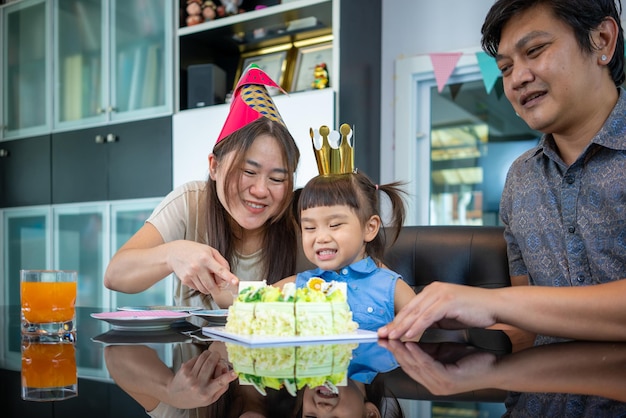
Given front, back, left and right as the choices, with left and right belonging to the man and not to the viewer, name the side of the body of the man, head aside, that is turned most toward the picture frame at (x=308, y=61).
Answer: right

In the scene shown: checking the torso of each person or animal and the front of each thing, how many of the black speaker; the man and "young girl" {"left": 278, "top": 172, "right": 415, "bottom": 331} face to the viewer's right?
0

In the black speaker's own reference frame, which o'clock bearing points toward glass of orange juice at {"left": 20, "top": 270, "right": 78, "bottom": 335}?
The glass of orange juice is roughly at 12 o'clock from the black speaker.

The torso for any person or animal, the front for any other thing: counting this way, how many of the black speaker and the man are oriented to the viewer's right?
0

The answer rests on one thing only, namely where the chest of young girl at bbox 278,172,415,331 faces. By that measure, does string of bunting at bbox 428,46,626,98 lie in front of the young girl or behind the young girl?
behind

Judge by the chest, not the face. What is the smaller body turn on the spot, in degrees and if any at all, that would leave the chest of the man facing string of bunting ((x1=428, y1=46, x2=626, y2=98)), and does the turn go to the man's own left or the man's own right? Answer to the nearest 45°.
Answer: approximately 135° to the man's own right

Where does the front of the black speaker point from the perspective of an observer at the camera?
facing the viewer

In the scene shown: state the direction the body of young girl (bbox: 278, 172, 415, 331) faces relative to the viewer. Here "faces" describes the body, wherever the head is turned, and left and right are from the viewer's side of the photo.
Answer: facing the viewer and to the left of the viewer

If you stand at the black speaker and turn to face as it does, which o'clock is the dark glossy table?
The dark glossy table is roughly at 12 o'clock from the black speaker.

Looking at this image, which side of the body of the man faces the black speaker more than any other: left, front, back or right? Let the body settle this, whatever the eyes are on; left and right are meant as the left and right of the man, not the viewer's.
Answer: right

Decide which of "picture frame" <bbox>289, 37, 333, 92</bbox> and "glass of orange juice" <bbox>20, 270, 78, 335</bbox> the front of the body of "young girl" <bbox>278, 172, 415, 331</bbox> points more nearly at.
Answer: the glass of orange juice

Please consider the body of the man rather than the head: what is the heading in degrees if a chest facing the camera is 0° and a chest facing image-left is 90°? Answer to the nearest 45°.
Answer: approximately 45°
